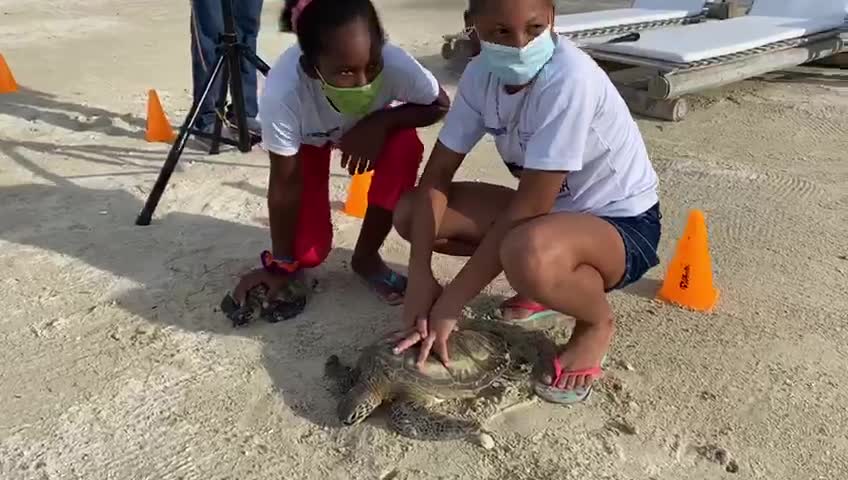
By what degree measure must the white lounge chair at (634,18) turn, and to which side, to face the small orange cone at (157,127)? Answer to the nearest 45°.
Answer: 0° — it already faces it

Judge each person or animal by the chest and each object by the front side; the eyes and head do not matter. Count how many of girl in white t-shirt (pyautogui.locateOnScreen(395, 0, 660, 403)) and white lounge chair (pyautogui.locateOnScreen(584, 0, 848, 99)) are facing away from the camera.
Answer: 0

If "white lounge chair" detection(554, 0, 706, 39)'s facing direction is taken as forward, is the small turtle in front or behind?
in front

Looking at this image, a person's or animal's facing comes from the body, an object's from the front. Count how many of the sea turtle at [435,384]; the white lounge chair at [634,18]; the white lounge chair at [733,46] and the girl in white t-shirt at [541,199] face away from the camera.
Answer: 0

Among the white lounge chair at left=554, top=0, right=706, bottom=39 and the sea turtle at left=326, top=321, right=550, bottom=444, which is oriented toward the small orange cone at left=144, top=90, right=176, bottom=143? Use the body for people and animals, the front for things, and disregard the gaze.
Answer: the white lounge chair

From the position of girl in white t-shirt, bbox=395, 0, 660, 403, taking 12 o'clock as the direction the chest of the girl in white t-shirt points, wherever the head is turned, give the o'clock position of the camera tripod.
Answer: The camera tripod is roughly at 3 o'clock from the girl in white t-shirt.

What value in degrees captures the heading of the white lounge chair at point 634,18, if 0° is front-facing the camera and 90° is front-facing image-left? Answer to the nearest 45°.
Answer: approximately 45°

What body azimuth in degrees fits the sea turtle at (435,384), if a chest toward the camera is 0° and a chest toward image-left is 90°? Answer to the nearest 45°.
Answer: approximately 45°

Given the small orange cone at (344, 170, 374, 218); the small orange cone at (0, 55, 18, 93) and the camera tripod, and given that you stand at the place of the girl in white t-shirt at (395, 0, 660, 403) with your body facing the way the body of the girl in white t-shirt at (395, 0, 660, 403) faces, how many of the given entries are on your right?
3

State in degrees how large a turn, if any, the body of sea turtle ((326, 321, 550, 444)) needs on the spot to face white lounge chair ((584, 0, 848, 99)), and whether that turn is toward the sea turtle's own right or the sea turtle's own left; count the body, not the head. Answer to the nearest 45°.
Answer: approximately 180°

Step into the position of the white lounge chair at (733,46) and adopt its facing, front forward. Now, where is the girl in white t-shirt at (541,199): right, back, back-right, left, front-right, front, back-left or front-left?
front-left

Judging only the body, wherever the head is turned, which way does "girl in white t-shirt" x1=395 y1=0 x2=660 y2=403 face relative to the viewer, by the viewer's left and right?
facing the viewer and to the left of the viewer

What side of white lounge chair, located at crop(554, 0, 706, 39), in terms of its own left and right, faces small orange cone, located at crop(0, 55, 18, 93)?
front

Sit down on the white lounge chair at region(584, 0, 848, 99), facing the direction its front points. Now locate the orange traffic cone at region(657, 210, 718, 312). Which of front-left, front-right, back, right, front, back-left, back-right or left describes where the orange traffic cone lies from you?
front-left

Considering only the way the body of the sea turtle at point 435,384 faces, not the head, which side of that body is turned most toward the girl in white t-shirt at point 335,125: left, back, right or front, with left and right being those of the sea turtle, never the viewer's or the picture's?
right

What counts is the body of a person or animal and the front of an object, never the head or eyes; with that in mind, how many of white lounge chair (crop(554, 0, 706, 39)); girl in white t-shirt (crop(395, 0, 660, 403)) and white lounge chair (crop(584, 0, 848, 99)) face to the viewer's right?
0
